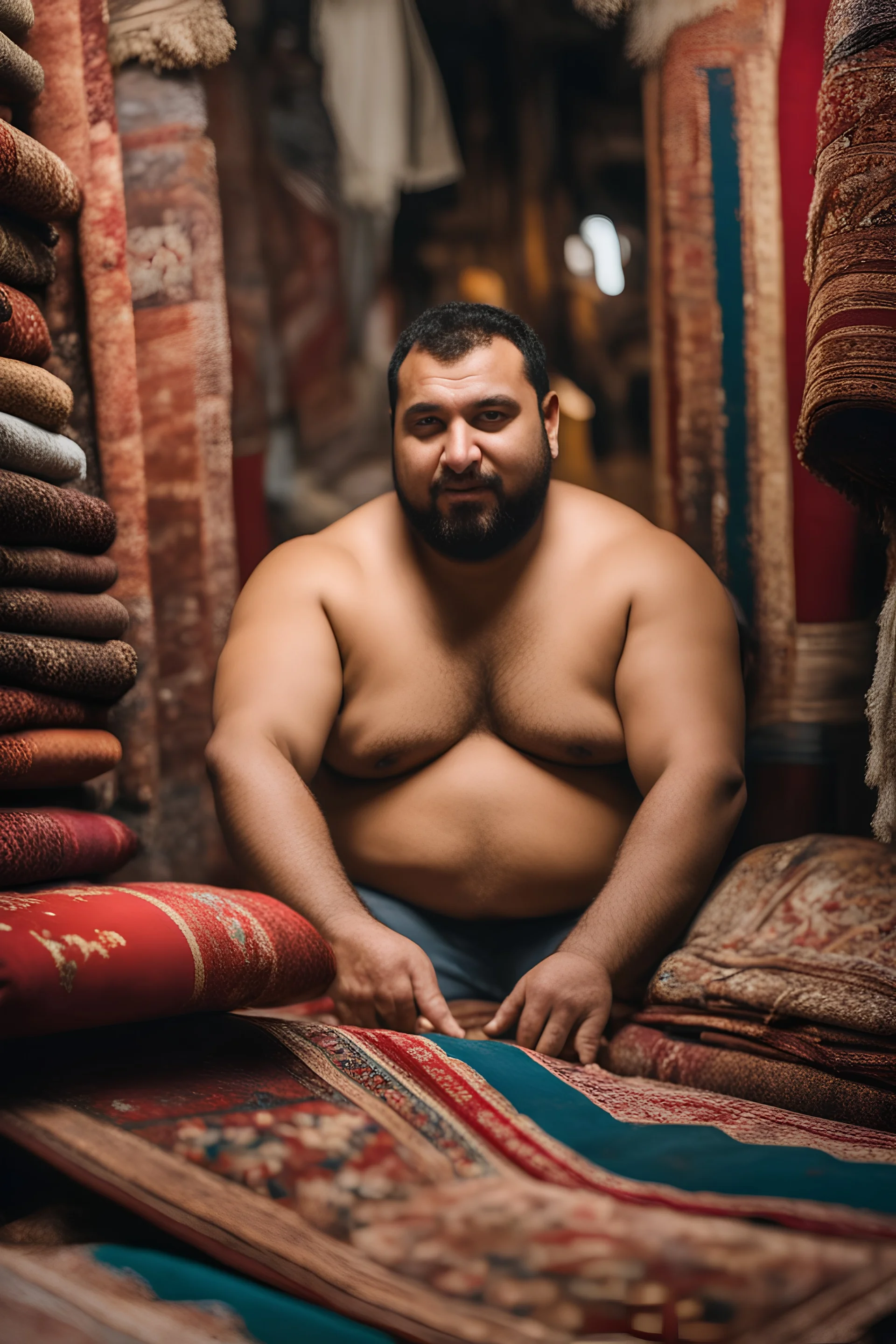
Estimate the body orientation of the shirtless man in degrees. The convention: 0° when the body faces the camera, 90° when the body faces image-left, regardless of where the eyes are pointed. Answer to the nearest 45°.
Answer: approximately 0°

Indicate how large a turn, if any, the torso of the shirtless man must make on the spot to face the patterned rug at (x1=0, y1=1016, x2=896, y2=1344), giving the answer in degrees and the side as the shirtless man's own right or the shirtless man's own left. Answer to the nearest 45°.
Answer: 0° — they already face it

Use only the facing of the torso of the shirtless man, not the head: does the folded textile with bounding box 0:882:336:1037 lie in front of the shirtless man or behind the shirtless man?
in front
